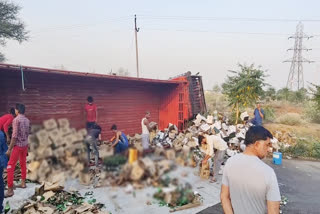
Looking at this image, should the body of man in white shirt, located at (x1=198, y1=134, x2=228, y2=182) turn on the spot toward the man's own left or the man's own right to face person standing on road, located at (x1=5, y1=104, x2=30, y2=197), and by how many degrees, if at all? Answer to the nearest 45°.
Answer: approximately 45° to the man's own left

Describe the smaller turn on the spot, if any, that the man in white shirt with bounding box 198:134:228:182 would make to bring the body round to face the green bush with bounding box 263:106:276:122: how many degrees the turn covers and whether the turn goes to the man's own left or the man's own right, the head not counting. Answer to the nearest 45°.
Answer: approximately 90° to the man's own right

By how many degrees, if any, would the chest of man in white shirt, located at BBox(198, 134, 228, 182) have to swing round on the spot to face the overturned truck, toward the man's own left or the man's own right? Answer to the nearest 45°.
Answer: approximately 45° to the man's own right

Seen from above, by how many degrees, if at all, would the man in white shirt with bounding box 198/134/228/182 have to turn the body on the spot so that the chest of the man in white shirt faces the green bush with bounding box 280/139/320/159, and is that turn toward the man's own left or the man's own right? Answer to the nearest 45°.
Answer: approximately 135° to the man's own right

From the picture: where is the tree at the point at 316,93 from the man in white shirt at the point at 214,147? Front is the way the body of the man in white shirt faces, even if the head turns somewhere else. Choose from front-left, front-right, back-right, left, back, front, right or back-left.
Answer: back-right

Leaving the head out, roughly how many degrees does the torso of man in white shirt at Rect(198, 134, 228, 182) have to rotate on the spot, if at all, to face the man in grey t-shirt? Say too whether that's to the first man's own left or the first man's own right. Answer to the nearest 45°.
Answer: approximately 90° to the first man's own left

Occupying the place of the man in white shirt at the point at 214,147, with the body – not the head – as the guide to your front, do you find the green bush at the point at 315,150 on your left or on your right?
on your right

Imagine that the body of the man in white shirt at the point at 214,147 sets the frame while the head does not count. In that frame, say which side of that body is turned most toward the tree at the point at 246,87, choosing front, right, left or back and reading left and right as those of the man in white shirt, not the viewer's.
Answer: right

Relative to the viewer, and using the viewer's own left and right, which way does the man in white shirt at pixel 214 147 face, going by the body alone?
facing to the left of the viewer
